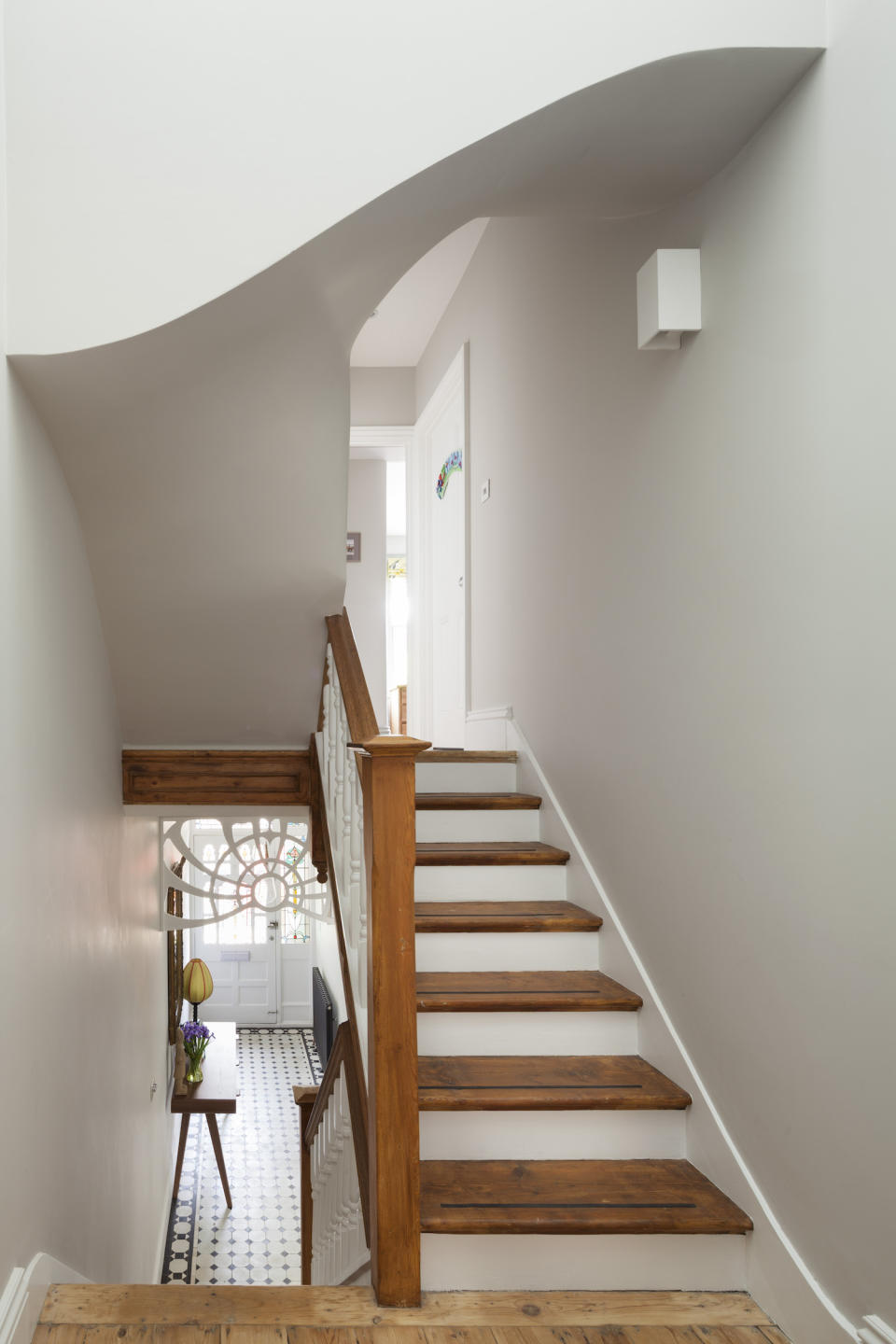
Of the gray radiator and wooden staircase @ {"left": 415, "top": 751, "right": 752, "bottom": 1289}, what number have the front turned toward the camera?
1

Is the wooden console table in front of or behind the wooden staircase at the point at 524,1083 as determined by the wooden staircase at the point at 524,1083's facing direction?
behind

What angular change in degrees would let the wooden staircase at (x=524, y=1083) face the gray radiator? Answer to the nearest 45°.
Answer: approximately 180°

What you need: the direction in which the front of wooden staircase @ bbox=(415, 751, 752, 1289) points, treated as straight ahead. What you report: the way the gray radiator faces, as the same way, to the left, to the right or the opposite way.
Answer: to the right

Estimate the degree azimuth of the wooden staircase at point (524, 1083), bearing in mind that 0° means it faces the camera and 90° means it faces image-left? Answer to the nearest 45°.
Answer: approximately 0°

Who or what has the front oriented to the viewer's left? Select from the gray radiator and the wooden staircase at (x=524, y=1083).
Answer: the gray radiator

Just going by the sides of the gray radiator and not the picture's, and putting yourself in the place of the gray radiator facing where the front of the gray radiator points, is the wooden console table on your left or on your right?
on your left

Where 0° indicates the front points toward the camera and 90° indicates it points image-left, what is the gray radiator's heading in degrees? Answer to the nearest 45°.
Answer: approximately 90°

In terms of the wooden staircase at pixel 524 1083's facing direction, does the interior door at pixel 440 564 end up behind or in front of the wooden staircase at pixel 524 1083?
behind
